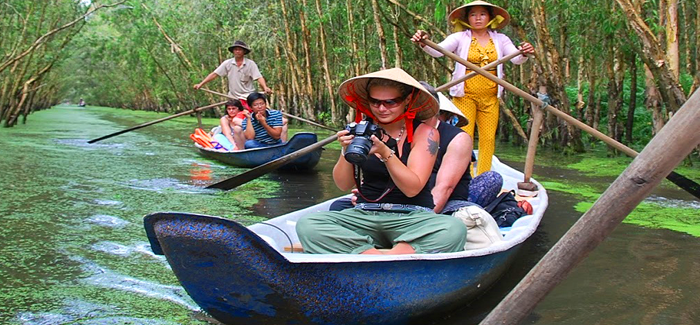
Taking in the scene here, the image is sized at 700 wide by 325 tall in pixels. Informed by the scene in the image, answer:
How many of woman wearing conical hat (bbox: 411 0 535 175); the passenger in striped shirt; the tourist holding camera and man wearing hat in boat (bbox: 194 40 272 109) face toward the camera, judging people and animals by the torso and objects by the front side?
4

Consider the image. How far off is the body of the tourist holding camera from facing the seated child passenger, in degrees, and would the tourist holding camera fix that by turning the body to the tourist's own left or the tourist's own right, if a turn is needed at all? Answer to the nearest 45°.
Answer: approximately 180°

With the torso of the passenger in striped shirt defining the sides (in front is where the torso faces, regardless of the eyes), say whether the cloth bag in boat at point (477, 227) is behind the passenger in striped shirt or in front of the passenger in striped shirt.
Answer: in front

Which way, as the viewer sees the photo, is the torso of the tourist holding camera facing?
toward the camera

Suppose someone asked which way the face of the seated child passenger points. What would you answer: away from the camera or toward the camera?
toward the camera

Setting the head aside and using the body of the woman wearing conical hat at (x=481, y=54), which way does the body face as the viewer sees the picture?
toward the camera

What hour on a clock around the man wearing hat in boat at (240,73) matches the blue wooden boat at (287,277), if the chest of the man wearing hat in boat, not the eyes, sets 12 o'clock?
The blue wooden boat is roughly at 12 o'clock from the man wearing hat in boat.

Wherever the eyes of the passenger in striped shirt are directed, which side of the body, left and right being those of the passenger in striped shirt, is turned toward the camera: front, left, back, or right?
front

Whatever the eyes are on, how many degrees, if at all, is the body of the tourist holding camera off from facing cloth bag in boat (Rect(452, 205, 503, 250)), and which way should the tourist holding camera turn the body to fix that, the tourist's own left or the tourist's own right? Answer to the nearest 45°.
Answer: approximately 135° to the tourist's own left

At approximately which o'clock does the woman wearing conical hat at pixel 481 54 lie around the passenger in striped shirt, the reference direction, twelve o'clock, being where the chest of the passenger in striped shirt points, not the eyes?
The woman wearing conical hat is roughly at 11 o'clock from the passenger in striped shirt.

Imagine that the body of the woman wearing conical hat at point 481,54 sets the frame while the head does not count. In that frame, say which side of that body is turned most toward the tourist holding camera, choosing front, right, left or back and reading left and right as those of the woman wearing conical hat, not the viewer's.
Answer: front

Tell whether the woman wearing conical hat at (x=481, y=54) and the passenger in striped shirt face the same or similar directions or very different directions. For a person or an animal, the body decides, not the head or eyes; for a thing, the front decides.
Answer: same or similar directions

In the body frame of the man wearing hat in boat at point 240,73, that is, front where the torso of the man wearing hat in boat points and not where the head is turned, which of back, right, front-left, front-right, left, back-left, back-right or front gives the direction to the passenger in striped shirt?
front

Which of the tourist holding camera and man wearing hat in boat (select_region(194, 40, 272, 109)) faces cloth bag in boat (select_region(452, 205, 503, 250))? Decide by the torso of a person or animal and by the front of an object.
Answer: the man wearing hat in boat

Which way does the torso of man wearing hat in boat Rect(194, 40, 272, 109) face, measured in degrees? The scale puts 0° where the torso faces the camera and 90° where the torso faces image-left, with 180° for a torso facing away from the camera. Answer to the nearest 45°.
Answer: approximately 0°

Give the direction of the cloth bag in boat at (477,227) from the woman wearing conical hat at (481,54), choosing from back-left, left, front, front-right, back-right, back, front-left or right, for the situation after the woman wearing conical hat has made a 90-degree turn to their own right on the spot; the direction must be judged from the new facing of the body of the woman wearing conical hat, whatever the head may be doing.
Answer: left
